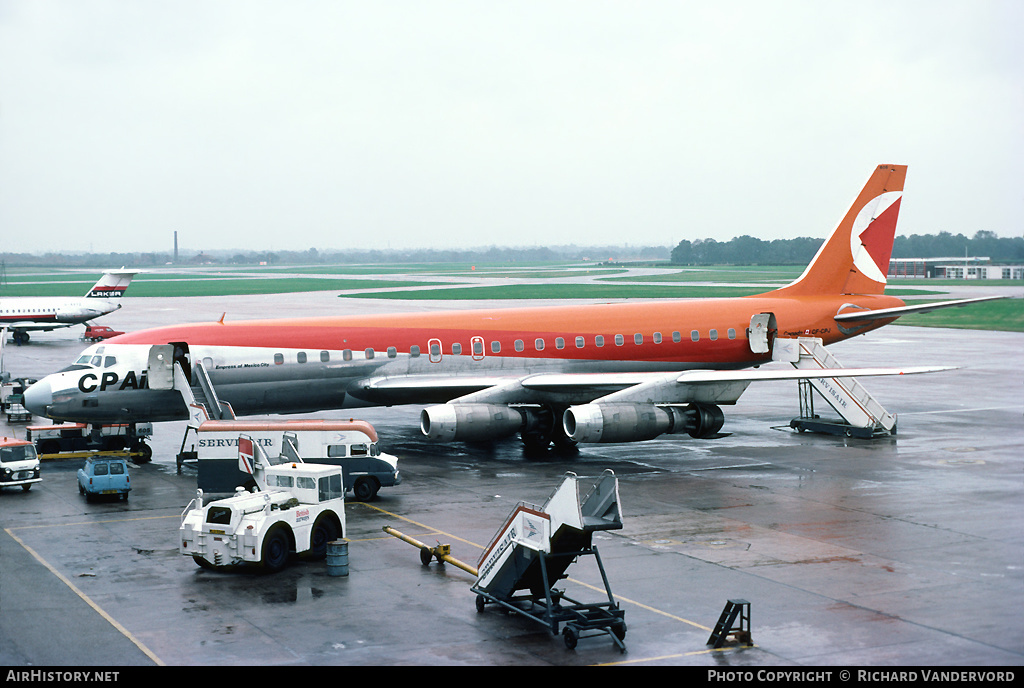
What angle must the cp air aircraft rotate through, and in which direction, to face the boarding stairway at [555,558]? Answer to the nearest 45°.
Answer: approximately 45° to its left

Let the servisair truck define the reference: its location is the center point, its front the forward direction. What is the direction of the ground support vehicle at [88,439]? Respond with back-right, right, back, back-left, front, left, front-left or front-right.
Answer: back-left

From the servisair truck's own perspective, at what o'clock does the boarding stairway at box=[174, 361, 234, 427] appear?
The boarding stairway is roughly at 8 o'clock from the servisair truck.

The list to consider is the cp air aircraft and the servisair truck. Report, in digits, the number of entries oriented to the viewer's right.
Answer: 1

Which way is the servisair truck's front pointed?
to the viewer's right

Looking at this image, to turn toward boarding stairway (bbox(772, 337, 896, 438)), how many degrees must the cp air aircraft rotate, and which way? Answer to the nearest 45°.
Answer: approximately 135° to its left

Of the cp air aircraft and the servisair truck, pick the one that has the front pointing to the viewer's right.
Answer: the servisair truck

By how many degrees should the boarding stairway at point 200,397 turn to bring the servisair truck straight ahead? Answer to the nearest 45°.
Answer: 0° — it already faces it

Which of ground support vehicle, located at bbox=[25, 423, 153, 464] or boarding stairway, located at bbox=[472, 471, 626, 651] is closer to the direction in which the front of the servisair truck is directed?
the boarding stairway

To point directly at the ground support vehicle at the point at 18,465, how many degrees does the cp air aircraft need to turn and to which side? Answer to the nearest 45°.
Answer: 0° — it already faces it

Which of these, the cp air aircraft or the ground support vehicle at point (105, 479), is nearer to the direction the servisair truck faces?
the cp air aircraft
